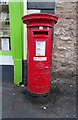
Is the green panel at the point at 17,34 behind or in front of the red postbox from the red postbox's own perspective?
behind

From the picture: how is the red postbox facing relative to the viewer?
toward the camera

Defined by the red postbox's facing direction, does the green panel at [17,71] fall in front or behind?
behind
